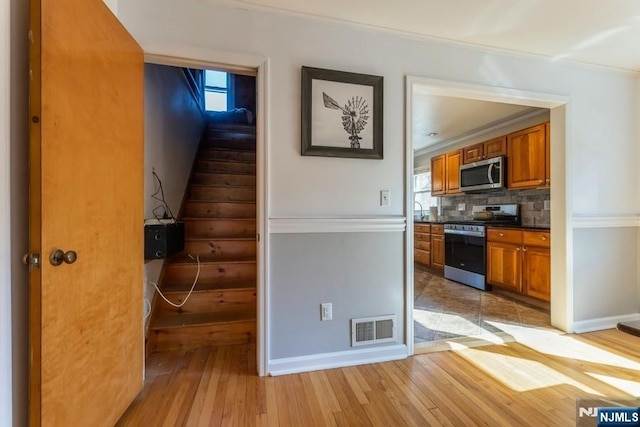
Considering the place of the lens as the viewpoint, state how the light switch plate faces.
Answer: facing the viewer

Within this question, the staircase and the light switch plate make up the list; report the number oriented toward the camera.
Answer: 2

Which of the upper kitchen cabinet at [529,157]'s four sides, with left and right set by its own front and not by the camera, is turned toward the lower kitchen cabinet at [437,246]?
right

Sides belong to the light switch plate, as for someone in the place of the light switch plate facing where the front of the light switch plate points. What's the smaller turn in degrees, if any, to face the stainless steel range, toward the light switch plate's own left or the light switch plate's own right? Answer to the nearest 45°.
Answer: approximately 135° to the light switch plate's own left

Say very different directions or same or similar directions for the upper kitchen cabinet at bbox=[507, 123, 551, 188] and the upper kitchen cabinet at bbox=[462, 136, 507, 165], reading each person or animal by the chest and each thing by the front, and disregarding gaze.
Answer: same or similar directions

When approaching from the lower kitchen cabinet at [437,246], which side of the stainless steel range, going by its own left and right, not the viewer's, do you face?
right

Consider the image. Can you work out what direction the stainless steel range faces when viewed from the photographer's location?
facing the viewer and to the left of the viewer

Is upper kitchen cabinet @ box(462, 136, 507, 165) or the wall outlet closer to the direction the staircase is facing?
the wall outlet
